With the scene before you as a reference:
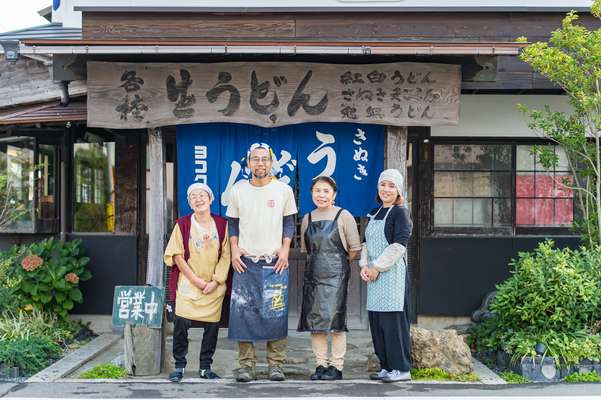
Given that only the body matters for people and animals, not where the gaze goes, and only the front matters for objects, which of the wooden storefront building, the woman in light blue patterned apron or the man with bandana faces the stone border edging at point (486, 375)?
the wooden storefront building

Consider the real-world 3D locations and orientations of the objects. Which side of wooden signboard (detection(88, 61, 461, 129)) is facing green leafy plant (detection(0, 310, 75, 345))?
right

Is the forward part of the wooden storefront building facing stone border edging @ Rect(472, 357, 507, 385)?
yes

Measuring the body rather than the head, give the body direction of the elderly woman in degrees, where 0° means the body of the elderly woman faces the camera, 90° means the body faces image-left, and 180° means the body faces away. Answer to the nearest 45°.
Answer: approximately 0°

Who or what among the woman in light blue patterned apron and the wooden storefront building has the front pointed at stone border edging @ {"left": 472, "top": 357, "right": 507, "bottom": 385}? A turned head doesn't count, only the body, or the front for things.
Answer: the wooden storefront building

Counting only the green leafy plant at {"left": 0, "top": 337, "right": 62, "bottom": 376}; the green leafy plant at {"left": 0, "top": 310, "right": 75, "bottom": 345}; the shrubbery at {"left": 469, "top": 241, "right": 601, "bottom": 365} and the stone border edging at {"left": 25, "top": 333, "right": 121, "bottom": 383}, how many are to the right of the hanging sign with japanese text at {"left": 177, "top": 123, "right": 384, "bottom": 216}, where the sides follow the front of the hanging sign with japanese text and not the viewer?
3

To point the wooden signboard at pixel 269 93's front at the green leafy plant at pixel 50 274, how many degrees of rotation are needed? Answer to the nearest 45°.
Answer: approximately 135° to its right

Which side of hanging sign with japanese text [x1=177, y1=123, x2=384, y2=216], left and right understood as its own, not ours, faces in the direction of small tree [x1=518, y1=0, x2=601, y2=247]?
left
